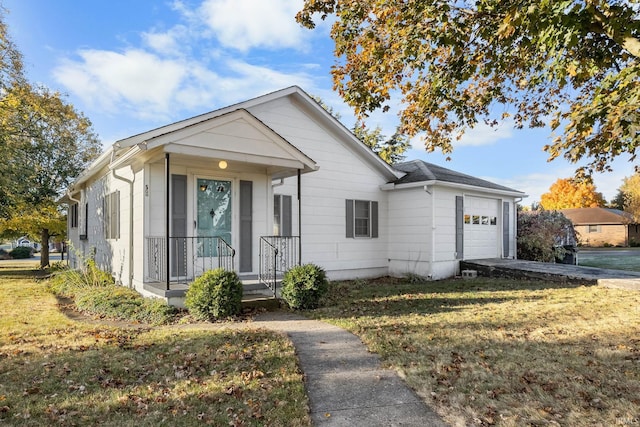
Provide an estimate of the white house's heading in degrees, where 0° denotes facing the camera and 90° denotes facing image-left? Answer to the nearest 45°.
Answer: approximately 315°

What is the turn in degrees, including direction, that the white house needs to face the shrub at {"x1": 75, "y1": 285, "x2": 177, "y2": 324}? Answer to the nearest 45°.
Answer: approximately 90° to its right

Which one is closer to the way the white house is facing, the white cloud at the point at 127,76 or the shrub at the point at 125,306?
the shrub

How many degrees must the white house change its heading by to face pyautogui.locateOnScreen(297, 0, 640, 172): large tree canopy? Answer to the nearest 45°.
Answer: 0° — it already faces it

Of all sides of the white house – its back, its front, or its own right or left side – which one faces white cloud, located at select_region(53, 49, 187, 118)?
back
